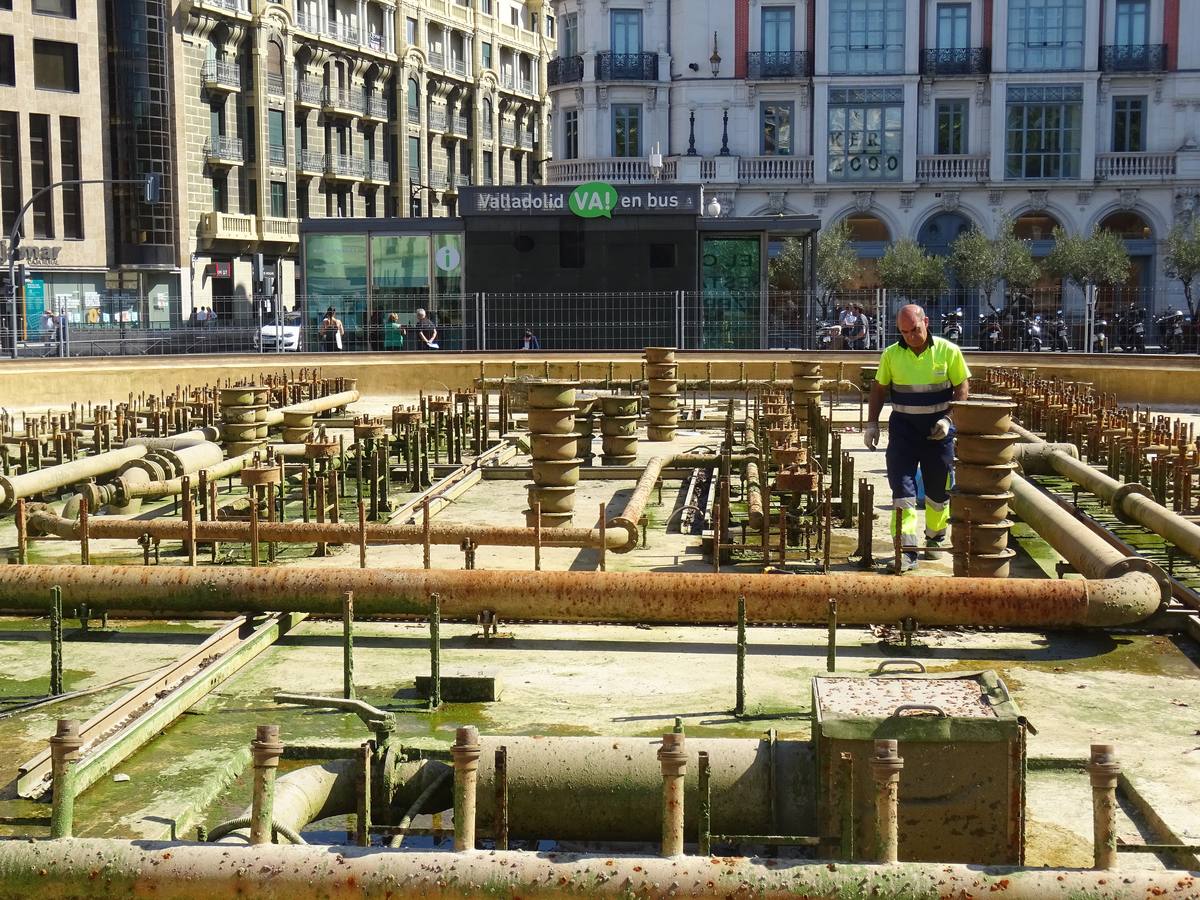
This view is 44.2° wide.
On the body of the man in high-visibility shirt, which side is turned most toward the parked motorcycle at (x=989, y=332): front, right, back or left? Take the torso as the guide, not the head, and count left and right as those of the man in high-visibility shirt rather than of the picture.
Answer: back

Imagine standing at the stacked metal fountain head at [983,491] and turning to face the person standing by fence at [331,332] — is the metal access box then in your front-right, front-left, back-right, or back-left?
back-left

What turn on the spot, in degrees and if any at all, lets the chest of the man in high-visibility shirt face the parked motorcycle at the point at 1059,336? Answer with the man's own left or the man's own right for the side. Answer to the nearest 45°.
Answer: approximately 180°

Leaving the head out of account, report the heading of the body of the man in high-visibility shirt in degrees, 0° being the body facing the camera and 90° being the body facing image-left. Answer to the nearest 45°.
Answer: approximately 0°
